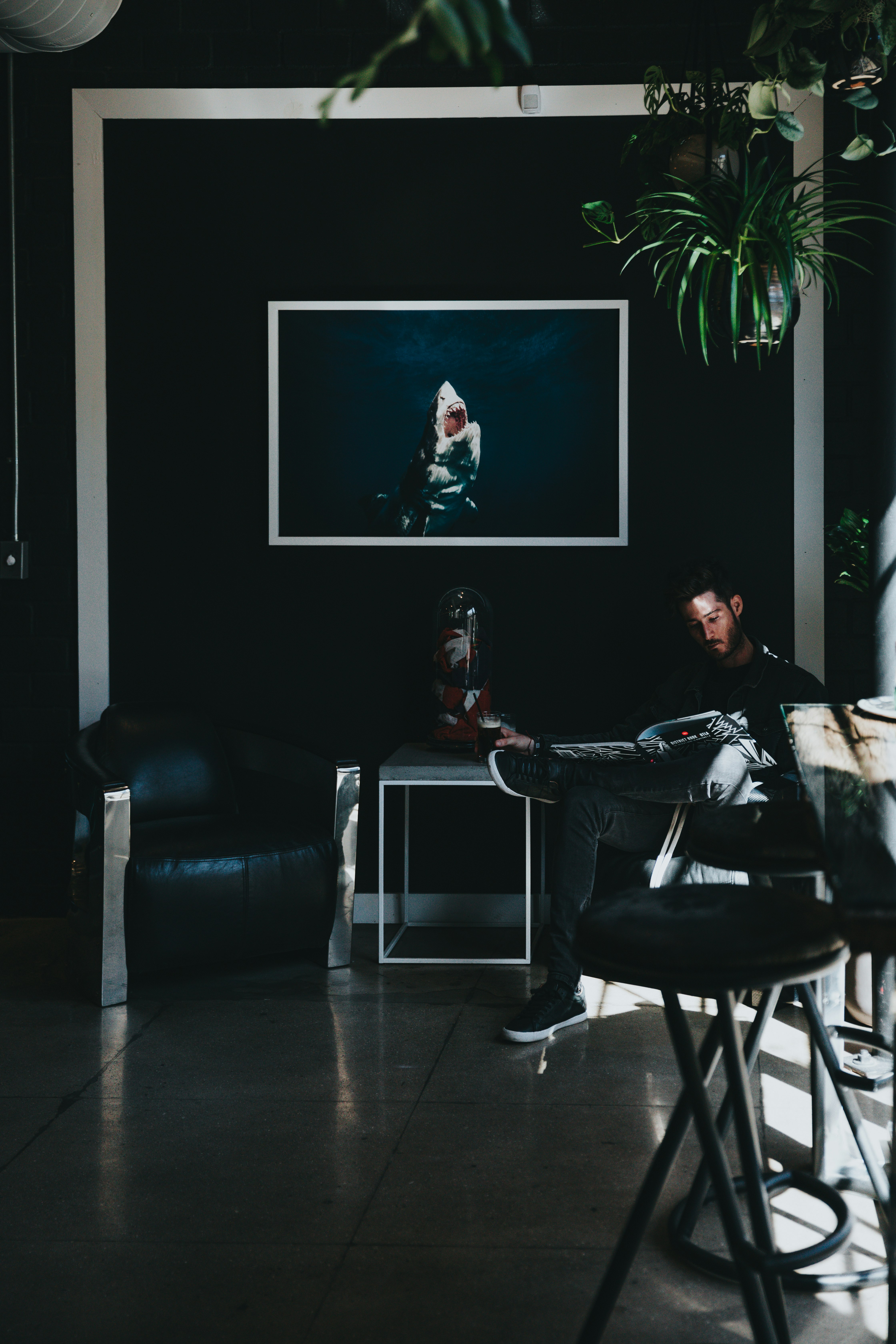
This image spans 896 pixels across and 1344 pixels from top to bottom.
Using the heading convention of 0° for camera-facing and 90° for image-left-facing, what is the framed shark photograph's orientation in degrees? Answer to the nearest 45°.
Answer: approximately 0°

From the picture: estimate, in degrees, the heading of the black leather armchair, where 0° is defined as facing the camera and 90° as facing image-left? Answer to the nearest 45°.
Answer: approximately 315°

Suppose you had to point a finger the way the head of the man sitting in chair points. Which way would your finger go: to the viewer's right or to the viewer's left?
to the viewer's left

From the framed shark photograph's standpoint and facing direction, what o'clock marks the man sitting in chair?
The man sitting in chair is roughly at 11 o'clock from the framed shark photograph.

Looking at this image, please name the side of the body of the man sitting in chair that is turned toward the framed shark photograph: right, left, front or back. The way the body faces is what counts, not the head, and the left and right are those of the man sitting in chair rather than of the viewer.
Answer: right

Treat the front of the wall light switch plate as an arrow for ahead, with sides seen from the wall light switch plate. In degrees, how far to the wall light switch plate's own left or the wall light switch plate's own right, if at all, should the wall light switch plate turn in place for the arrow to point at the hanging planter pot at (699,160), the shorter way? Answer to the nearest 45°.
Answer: approximately 45° to the wall light switch plate's own left

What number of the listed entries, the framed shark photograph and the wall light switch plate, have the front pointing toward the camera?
2

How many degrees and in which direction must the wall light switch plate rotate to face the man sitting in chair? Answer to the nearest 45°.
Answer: approximately 45° to its left
